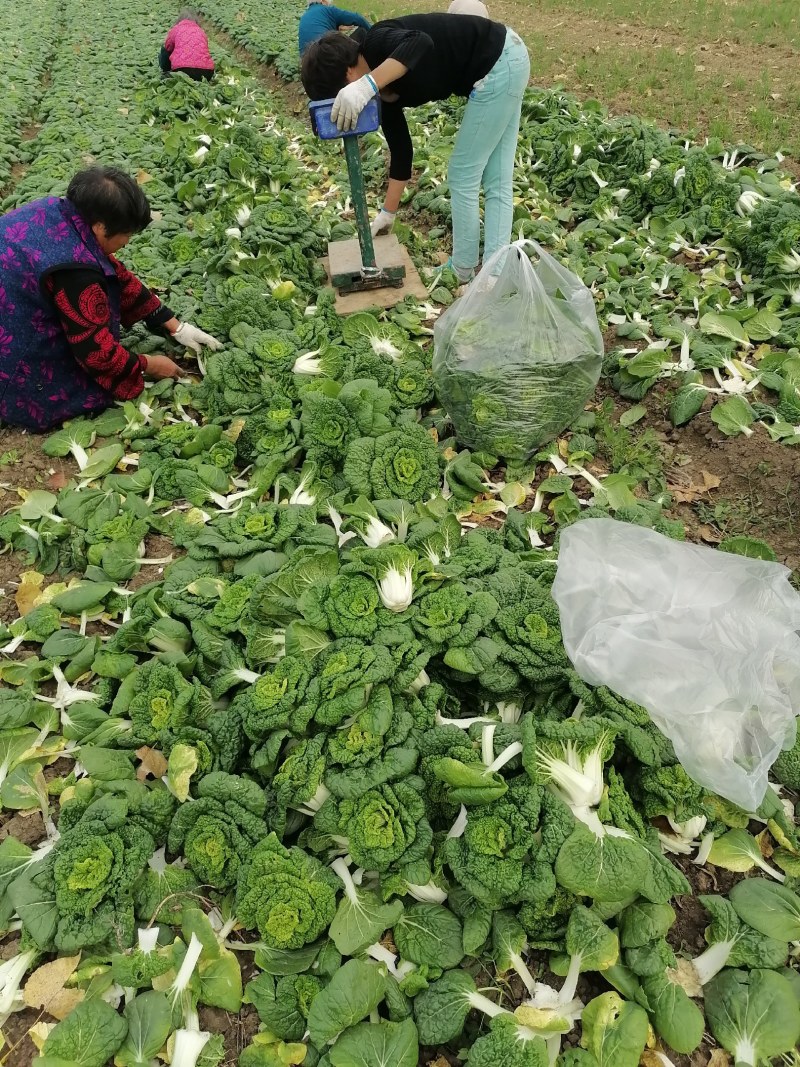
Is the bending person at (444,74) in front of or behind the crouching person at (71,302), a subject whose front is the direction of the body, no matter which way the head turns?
in front

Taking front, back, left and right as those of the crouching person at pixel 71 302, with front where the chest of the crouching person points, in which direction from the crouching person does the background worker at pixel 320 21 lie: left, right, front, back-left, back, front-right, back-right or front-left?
front-left

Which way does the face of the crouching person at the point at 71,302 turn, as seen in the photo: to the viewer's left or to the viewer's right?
to the viewer's right

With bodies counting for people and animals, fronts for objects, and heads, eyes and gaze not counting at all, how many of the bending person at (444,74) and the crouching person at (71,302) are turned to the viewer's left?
1

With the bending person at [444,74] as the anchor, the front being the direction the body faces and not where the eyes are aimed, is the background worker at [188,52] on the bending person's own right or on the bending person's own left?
on the bending person's own right

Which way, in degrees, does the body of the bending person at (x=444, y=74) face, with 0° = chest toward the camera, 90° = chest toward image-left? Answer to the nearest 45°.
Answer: approximately 90°

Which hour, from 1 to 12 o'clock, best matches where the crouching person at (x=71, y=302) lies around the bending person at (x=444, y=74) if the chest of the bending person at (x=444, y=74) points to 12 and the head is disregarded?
the crouching person at (x=71, y=302) is roughly at 11 o'clock from the bending person at (x=444, y=74).

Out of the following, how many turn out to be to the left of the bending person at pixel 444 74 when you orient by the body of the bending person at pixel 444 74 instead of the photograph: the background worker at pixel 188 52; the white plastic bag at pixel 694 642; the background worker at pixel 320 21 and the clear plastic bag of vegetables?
2

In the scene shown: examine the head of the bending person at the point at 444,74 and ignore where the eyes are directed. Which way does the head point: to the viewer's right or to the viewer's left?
to the viewer's left

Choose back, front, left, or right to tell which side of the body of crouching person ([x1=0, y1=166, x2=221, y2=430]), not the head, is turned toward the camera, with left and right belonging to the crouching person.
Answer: right

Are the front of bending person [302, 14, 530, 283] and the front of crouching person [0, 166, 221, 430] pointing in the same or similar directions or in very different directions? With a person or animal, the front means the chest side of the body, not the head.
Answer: very different directions
